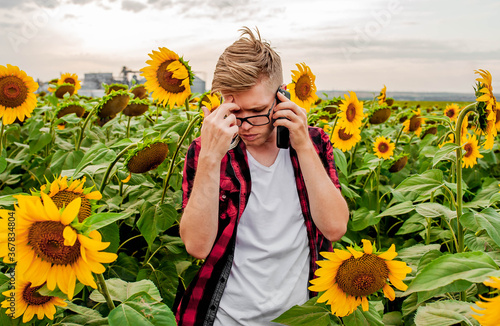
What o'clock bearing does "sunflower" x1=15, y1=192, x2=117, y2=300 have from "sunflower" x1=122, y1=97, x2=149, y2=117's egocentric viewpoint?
"sunflower" x1=15, y1=192, x2=117, y2=300 is roughly at 12 o'clock from "sunflower" x1=122, y1=97, x2=149, y2=117.

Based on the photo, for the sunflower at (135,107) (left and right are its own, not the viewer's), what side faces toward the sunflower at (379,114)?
left

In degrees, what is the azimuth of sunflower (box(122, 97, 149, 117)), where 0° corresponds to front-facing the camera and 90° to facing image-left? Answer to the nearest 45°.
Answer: approximately 0°

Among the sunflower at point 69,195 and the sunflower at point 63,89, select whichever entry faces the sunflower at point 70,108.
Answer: the sunflower at point 63,89

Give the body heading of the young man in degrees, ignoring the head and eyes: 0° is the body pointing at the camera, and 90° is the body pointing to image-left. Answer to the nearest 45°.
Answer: approximately 0°

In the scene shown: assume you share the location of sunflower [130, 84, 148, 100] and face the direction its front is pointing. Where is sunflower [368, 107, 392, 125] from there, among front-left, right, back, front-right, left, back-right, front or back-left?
left

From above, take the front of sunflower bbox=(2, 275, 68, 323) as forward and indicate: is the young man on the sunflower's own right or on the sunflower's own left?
on the sunflower's own left

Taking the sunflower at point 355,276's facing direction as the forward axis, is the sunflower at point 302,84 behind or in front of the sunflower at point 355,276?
behind
